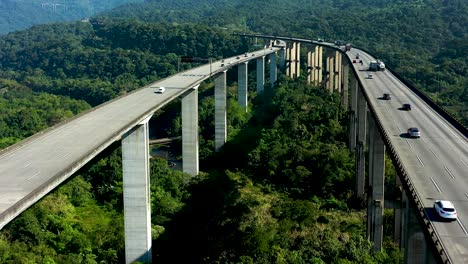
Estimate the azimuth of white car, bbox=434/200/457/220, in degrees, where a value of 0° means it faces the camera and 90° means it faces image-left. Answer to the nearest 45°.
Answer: approximately 135°

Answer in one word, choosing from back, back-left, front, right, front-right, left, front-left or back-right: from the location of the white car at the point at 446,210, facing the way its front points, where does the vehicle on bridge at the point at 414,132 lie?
front-right

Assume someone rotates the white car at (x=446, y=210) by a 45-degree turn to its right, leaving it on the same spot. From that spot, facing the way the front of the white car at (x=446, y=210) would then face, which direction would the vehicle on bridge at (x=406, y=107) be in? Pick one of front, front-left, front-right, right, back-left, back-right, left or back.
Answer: front
